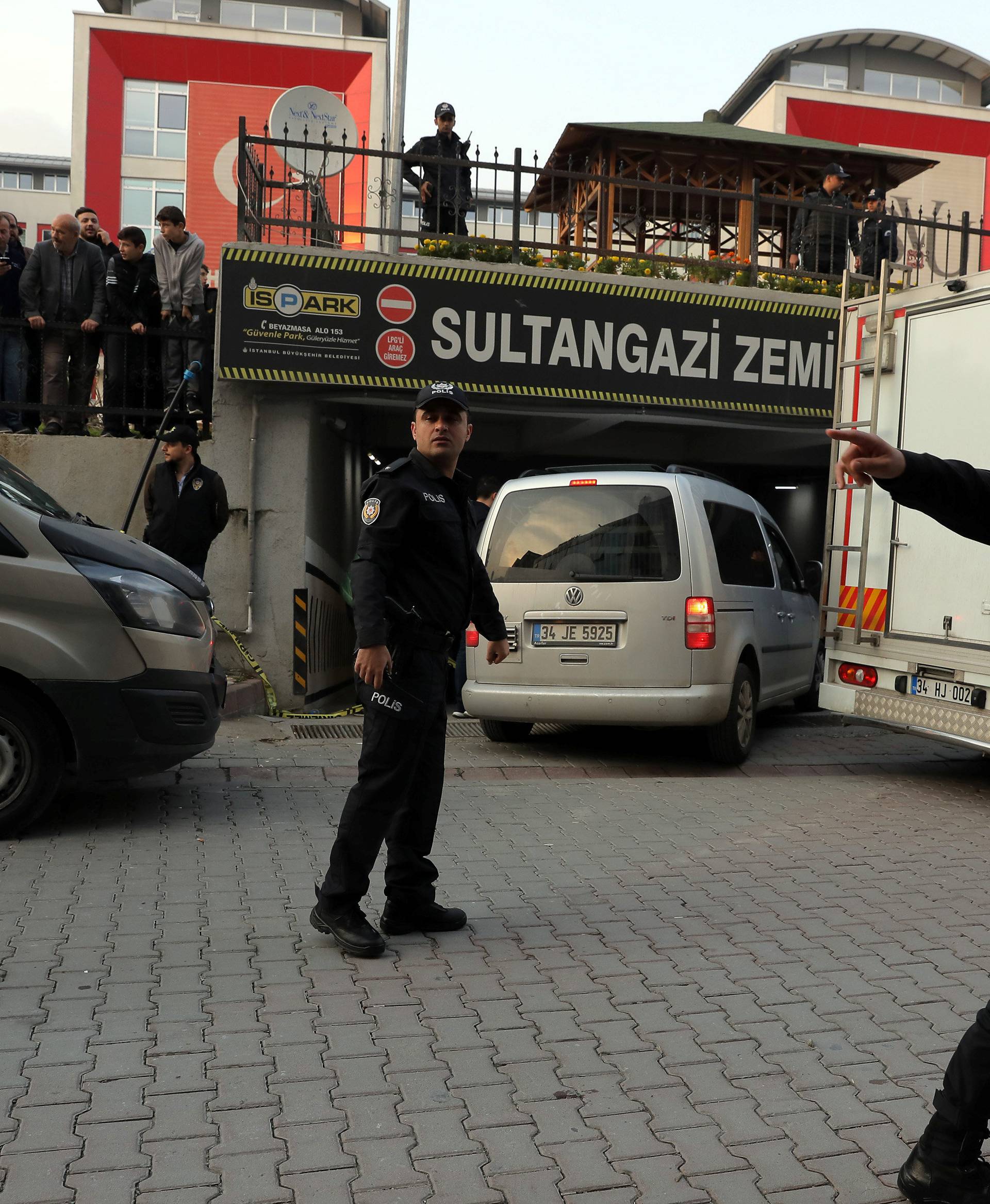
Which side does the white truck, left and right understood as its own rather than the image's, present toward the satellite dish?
left

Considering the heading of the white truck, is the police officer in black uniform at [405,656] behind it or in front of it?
behind

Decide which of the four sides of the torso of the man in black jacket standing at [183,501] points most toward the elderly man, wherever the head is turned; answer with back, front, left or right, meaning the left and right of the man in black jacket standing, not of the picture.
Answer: right

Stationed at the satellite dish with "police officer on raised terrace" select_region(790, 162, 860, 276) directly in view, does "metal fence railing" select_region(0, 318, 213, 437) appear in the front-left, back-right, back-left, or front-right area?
back-right

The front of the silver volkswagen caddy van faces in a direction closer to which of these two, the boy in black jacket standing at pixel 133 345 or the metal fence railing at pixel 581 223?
the metal fence railing
